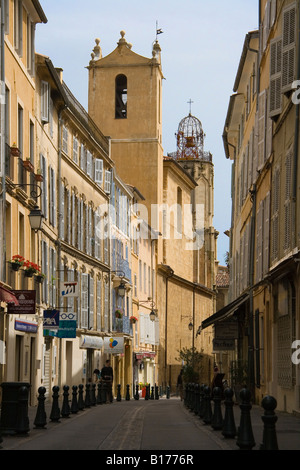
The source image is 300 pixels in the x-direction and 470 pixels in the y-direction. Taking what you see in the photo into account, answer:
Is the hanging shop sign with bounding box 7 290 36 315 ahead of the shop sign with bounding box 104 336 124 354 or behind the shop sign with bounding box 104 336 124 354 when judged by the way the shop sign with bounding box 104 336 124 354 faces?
ahead

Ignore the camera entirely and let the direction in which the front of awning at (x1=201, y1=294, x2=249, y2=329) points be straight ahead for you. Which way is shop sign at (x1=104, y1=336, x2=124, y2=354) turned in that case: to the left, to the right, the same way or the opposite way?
to the left

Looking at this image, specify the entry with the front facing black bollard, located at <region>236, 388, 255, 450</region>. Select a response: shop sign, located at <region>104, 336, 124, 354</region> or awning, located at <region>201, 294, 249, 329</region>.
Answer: the shop sign

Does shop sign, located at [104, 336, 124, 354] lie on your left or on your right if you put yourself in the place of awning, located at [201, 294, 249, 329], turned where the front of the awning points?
on your right

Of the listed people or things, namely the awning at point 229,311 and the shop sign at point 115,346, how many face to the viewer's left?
1

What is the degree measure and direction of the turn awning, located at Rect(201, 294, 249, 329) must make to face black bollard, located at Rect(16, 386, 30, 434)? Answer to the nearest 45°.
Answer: approximately 90° to its left

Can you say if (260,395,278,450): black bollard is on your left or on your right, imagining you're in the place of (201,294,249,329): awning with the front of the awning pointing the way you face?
on your left

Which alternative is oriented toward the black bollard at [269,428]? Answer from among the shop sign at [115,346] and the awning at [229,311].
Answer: the shop sign

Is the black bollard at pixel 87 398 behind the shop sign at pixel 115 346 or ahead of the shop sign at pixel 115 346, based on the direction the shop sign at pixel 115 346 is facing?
ahead

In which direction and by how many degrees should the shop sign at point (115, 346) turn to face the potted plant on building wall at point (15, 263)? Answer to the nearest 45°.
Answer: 0° — it already faces it

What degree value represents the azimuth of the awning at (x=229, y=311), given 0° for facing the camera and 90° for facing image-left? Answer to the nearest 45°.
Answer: approximately 90°

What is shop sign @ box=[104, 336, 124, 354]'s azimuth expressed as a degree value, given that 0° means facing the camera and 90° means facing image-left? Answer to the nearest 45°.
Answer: approximately 0°

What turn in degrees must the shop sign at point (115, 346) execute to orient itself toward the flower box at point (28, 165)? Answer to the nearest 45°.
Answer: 0° — it already faces it
